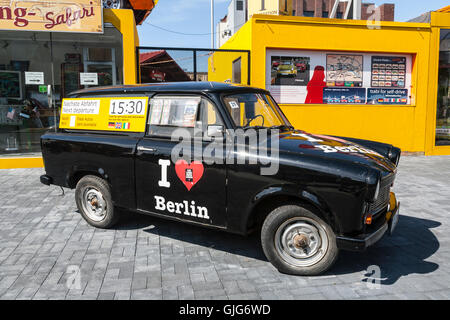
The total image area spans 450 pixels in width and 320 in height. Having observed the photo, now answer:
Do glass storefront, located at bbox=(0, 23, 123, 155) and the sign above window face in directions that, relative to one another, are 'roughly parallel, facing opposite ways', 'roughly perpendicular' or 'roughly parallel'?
roughly parallel

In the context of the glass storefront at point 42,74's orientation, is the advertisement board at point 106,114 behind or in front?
in front

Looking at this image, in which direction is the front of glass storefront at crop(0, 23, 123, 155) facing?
toward the camera

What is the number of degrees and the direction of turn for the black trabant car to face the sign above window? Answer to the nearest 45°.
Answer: approximately 180°

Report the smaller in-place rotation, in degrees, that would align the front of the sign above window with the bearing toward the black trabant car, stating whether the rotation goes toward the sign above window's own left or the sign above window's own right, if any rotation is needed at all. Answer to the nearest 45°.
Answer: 0° — it already faces it

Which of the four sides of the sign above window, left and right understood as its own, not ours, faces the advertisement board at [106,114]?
front

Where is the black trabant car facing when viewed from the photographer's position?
facing the viewer and to the right of the viewer

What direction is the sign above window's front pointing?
toward the camera

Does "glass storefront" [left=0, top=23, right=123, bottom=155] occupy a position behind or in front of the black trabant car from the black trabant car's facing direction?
behind

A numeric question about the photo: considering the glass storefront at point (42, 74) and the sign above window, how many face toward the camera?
2
